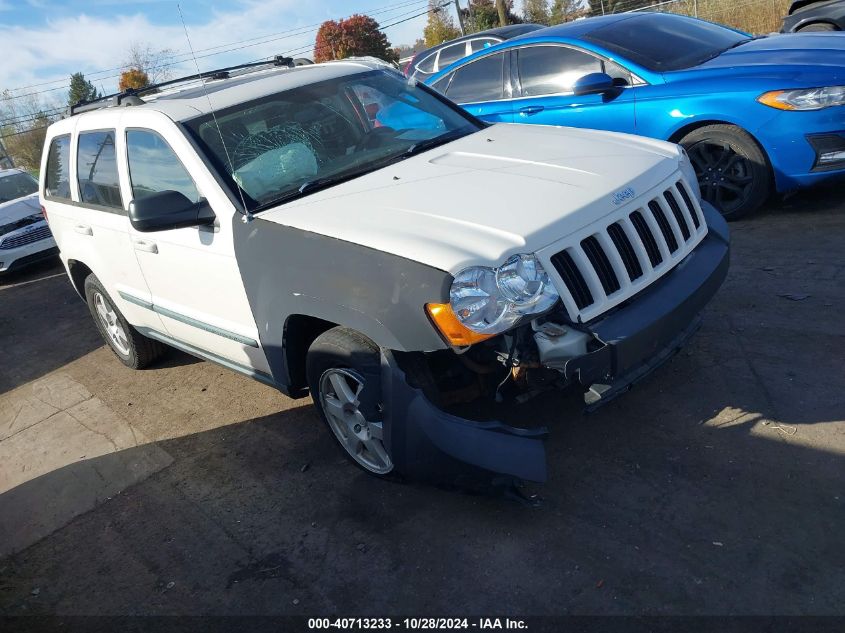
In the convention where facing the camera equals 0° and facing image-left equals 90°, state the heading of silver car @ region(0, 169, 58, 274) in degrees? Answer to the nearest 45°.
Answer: approximately 315°

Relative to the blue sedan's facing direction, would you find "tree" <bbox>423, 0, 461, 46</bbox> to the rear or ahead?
to the rear

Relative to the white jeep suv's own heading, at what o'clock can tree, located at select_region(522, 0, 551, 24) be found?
The tree is roughly at 8 o'clock from the white jeep suv.

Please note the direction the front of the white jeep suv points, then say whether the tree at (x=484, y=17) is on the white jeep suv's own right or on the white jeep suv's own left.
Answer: on the white jeep suv's own left

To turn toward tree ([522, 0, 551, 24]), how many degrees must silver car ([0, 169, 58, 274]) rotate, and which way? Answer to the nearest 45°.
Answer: approximately 90° to its left

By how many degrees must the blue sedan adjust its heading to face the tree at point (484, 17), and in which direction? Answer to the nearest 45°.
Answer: approximately 135° to its left

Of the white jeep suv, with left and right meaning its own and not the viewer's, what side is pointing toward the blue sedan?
left

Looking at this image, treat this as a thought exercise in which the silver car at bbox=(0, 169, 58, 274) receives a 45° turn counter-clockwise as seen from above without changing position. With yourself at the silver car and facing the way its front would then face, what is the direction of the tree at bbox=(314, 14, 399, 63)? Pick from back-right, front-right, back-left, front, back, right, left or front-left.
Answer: front-left

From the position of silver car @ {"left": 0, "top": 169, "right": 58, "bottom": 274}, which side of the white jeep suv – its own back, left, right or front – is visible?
back

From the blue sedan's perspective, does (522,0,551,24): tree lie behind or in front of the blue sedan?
behind

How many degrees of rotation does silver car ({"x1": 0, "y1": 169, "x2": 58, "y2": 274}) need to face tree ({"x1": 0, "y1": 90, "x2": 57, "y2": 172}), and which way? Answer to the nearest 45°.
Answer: approximately 135° to its left

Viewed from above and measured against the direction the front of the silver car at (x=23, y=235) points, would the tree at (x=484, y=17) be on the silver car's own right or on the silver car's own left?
on the silver car's own left

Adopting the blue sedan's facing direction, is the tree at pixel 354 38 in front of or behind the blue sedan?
behind

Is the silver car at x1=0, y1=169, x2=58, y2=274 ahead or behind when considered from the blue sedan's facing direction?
behind

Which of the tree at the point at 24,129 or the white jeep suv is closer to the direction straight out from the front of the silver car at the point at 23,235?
the white jeep suv

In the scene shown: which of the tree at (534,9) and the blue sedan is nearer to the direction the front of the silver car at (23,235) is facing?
the blue sedan
